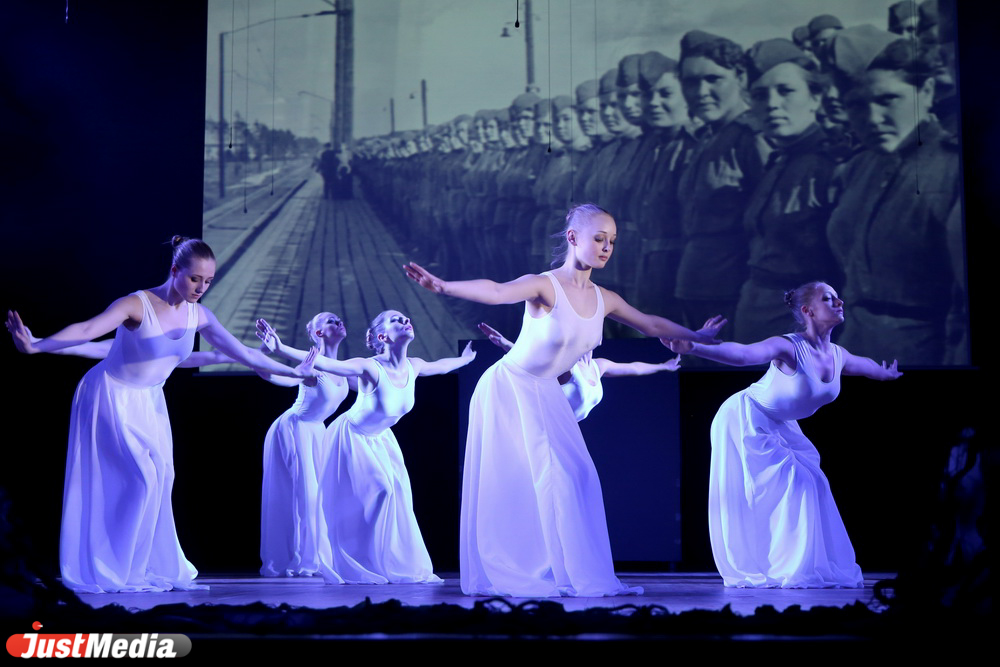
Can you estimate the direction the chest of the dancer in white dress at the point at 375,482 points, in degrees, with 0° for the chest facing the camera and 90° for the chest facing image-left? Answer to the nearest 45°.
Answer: approximately 315°
